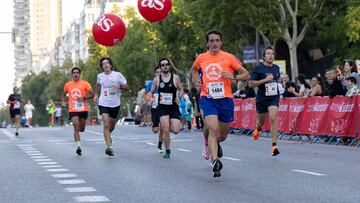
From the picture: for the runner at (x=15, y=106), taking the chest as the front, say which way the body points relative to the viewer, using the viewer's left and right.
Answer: facing the viewer

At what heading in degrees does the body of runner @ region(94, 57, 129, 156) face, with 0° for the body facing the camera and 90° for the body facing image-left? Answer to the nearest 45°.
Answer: approximately 0°

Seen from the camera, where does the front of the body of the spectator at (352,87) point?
to the viewer's left

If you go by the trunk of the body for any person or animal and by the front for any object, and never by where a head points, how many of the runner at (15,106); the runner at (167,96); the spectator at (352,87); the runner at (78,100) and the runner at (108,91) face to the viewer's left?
1

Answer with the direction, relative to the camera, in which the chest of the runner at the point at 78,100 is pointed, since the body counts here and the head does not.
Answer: toward the camera

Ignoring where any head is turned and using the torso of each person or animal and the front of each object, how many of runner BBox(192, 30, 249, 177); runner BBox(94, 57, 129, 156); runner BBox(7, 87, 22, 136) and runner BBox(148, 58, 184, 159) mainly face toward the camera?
4

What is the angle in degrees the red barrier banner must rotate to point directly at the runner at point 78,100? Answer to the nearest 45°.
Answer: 0° — it already faces them

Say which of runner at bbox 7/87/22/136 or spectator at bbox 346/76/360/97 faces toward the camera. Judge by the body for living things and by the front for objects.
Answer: the runner

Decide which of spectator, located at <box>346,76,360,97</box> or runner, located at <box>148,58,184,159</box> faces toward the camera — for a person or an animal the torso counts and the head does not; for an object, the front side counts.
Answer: the runner

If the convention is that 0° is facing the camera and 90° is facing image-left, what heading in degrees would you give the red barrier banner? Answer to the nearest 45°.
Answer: approximately 45°
